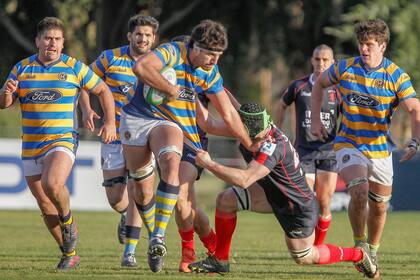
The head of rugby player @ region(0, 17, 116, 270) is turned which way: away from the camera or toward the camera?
toward the camera

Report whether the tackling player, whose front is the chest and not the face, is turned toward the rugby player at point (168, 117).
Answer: yes

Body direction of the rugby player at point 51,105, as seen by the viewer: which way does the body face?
toward the camera

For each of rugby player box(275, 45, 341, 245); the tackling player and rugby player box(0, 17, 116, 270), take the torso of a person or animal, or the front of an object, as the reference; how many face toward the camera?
2

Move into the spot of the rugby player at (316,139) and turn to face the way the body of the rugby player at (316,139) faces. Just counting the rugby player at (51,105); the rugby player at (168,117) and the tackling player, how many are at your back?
0

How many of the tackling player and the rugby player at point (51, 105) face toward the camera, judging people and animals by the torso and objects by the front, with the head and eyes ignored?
1

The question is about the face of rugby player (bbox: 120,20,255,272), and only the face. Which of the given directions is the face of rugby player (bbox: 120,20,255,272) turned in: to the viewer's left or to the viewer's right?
to the viewer's right

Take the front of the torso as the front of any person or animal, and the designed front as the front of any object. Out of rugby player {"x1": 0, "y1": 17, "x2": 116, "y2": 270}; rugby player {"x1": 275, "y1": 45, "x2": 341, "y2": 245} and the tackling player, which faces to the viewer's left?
the tackling player

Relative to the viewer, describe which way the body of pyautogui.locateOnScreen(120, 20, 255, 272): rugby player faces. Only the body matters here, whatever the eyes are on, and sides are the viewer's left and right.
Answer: facing the viewer and to the right of the viewer

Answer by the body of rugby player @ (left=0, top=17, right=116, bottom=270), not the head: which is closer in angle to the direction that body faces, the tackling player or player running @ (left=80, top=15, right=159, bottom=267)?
the tackling player

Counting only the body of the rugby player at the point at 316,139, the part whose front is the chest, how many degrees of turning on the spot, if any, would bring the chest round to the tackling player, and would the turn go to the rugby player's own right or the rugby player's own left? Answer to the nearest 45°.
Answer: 0° — they already face them

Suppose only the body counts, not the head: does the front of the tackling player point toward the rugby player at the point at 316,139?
no

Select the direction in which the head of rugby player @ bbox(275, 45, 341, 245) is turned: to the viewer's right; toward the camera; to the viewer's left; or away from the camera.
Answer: toward the camera

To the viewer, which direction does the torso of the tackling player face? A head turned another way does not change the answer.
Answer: to the viewer's left
